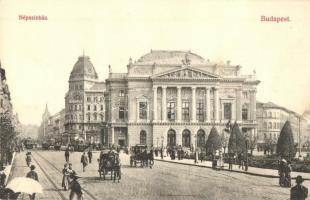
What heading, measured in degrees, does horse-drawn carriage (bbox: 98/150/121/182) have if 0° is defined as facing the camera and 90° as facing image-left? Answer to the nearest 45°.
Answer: approximately 0°

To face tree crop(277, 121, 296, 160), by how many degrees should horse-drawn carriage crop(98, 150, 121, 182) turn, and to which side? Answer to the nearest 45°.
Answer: approximately 135° to its left

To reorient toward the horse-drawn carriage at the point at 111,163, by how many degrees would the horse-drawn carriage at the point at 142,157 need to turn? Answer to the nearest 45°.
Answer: approximately 45° to its right

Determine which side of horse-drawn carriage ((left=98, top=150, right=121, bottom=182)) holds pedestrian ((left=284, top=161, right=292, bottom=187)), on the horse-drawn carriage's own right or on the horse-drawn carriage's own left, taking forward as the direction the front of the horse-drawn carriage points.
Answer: on the horse-drawn carriage's own left

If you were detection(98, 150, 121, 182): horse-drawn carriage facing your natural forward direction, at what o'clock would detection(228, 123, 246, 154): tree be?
The tree is roughly at 7 o'clock from the horse-drawn carriage.
